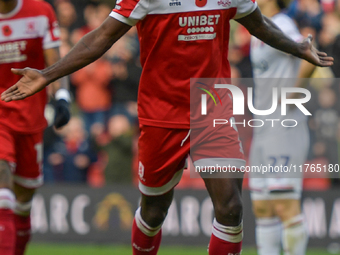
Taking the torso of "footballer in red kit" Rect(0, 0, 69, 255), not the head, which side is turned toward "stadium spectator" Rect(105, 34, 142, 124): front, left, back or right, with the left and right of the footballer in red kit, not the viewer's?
back

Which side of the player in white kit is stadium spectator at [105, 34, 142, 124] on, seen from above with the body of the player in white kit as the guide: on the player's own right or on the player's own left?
on the player's own right

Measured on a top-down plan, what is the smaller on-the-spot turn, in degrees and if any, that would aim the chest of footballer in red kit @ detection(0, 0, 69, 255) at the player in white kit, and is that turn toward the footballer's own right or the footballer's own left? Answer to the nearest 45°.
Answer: approximately 90° to the footballer's own left

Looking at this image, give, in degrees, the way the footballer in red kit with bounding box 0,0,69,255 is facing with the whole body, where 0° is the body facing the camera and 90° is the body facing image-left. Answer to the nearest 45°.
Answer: approximately 0°

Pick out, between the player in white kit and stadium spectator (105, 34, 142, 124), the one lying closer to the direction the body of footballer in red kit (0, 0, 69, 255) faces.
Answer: the player in white kit

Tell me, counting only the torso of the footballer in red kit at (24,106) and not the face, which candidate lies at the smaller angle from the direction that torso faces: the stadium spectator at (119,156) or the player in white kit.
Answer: the player in white kit

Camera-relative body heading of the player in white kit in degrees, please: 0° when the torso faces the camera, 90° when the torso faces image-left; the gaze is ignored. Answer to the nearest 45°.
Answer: approximately 45°
